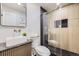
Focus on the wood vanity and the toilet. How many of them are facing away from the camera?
0

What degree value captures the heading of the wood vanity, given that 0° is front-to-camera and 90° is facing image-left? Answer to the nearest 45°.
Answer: approximately 315°
